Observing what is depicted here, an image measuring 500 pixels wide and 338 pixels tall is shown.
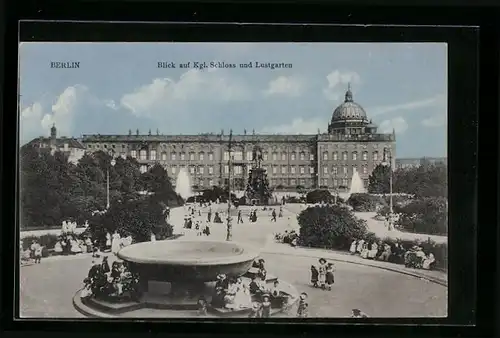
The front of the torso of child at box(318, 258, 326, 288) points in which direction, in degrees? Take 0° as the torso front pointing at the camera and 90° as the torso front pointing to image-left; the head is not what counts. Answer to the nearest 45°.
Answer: approximately 0°

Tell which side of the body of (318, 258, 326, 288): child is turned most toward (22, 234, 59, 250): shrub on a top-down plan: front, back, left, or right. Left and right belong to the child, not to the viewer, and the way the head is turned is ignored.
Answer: right

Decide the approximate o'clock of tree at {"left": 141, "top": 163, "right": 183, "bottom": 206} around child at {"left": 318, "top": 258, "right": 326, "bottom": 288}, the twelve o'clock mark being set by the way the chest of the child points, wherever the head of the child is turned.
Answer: The tree is roughly at 5 o'clock from the child.
